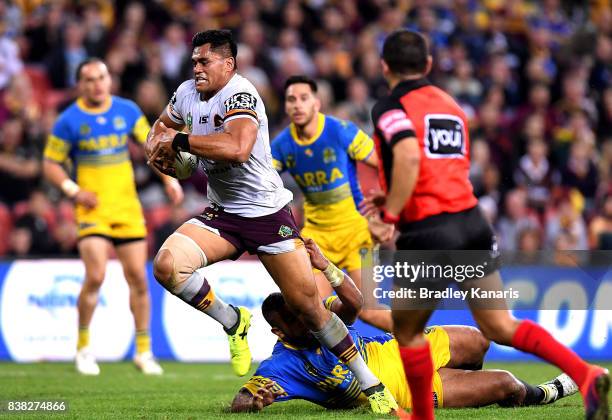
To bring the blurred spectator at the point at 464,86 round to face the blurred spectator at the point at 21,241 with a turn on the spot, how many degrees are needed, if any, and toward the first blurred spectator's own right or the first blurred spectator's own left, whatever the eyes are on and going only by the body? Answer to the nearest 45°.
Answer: approximately 45° to the first blurred spectator's own right

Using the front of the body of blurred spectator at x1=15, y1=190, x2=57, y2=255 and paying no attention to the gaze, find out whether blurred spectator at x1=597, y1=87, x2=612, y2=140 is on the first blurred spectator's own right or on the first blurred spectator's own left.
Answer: on the first blurred spectator's own left

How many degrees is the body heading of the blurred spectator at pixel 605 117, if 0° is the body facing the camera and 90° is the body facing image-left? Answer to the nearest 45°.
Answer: approximately 0°

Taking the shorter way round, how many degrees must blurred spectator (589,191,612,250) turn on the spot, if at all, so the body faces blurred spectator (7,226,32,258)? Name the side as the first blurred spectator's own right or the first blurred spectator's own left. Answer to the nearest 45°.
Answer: approximately 90° to the first blurred spectator's own right

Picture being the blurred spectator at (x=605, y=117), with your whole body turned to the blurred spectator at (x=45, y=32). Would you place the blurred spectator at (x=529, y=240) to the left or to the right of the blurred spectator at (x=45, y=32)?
left

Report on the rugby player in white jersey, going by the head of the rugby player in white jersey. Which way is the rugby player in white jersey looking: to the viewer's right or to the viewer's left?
to the viewer's left

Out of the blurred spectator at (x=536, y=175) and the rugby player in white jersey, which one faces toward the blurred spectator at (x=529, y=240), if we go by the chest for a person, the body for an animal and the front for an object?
the blurred spectator at (x=536, y=175)

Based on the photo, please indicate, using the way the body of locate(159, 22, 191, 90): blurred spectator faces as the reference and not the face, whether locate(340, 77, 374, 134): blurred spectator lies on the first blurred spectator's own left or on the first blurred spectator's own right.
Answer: on the first blurred spectator's own left
